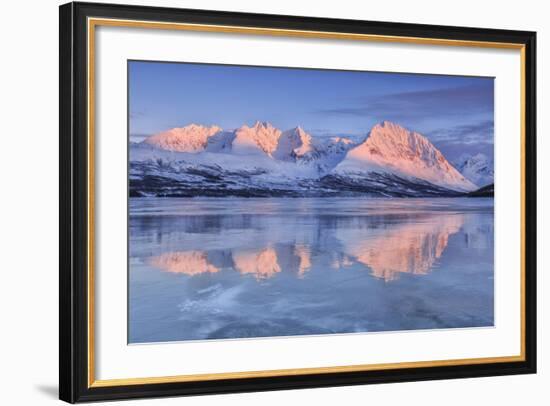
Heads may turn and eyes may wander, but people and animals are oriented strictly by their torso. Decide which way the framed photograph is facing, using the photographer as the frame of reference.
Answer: facing the viewer and to the right of the viewer
